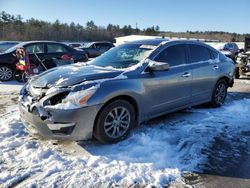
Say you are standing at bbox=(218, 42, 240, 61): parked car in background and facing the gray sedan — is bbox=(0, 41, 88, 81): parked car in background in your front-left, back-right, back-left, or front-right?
front-right

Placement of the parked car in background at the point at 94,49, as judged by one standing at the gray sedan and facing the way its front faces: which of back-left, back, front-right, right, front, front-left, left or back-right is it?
back-right

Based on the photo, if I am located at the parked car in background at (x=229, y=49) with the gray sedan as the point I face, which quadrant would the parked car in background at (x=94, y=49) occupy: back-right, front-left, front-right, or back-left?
front-right

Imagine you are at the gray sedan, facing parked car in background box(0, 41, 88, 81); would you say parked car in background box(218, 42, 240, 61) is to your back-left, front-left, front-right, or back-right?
front-right

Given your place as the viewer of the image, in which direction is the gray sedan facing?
facing the viewer and to the left of the viewer

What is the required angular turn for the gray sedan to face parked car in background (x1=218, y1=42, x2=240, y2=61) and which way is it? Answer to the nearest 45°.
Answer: approximately 135° to its right

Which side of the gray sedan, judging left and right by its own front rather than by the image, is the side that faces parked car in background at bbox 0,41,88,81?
right
